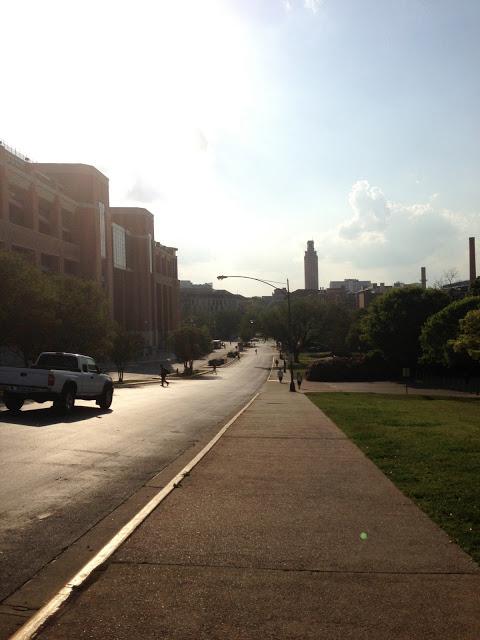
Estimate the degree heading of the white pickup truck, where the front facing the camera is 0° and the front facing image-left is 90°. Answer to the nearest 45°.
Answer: approximately 225°

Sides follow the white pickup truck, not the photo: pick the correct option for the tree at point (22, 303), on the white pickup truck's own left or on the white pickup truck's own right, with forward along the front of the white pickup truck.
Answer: on the white pickup truck's own left
